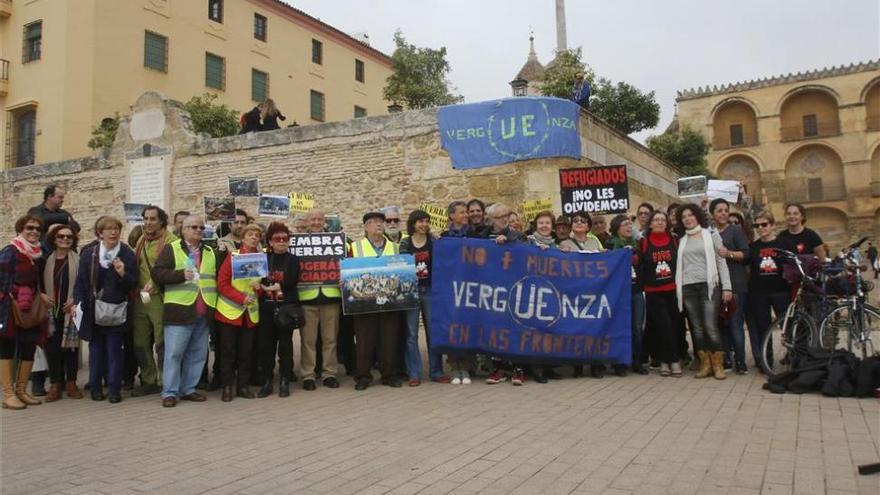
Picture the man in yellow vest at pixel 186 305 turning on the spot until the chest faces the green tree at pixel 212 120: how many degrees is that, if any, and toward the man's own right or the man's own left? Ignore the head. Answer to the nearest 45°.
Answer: approximately 135° to the man's own left

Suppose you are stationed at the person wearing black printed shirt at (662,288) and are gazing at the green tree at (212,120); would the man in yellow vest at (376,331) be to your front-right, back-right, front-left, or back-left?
front-left

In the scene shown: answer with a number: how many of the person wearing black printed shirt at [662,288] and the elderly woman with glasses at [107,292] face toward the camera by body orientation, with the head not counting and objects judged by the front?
2

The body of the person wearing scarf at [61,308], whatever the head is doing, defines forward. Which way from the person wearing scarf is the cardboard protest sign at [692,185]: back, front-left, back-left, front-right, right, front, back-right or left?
left

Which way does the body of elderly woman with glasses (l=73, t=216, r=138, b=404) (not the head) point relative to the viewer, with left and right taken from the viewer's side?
facing the viewer

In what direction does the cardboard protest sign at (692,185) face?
toward the camera

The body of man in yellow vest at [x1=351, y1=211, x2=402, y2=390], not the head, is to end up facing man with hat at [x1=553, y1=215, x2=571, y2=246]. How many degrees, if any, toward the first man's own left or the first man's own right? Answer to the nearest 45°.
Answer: approximately 90° to the first man's own left

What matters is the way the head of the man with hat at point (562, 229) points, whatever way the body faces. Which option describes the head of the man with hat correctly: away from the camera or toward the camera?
toward the camera

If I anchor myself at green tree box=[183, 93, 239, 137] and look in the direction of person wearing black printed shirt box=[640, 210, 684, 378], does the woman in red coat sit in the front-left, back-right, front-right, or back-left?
front-right

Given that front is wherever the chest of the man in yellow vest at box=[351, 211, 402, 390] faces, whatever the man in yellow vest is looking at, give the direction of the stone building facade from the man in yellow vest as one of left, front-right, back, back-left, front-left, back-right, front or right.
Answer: back-left

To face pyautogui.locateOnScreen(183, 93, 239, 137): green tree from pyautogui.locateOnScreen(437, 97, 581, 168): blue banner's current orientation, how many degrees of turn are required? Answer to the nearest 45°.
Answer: approximately 135° to its right

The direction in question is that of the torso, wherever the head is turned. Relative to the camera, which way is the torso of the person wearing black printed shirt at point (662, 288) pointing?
toward the camera

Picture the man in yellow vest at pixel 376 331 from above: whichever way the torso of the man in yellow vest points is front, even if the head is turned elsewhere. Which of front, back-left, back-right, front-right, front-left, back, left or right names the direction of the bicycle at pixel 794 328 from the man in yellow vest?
left

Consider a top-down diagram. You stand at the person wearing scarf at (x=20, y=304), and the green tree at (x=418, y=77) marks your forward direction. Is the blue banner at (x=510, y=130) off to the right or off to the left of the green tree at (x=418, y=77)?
right

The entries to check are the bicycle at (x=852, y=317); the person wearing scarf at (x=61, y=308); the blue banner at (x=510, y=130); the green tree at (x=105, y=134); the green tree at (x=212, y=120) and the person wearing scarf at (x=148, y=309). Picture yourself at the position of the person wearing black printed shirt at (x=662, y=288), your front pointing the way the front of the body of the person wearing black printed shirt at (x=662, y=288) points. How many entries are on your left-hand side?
1
